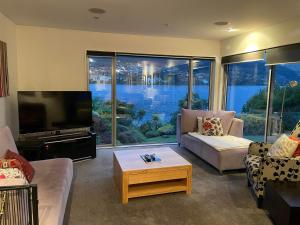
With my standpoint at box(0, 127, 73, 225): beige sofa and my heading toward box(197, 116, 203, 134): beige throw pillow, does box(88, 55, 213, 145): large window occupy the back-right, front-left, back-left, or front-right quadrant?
front-left

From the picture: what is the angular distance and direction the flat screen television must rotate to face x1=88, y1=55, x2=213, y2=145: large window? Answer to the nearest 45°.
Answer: approximately 45° to its left

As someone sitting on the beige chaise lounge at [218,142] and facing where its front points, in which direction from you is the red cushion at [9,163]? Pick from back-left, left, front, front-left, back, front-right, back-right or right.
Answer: right

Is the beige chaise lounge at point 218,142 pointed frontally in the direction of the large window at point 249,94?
no

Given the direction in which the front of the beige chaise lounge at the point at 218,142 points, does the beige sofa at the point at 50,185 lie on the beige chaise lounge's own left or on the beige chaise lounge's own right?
on the beige chaise lounge's own right

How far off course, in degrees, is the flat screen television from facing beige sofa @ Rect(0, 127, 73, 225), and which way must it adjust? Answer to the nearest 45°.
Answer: approximately 45° to its right

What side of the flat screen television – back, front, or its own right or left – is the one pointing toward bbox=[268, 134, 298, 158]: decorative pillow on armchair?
front

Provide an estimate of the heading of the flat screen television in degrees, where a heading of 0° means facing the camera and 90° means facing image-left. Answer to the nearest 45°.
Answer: approximately 315°

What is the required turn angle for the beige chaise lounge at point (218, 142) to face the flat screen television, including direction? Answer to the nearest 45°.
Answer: approximately 135° to its right

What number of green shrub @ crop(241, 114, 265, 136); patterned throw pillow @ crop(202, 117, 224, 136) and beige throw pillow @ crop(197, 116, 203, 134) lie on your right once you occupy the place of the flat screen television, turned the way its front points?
0

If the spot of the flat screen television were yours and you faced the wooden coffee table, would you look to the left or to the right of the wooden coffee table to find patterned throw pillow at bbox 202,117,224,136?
left

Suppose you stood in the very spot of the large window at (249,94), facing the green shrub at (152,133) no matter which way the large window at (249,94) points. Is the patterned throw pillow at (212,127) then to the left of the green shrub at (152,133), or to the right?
left

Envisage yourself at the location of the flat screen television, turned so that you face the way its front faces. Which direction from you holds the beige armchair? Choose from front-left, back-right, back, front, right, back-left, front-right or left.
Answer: front

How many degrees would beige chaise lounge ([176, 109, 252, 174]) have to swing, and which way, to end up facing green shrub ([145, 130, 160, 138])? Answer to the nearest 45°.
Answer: approximately 180°

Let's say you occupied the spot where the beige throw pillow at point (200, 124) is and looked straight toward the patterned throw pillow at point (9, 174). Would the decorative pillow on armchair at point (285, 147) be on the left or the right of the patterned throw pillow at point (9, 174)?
left

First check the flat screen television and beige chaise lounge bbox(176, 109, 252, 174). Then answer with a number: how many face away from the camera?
0
